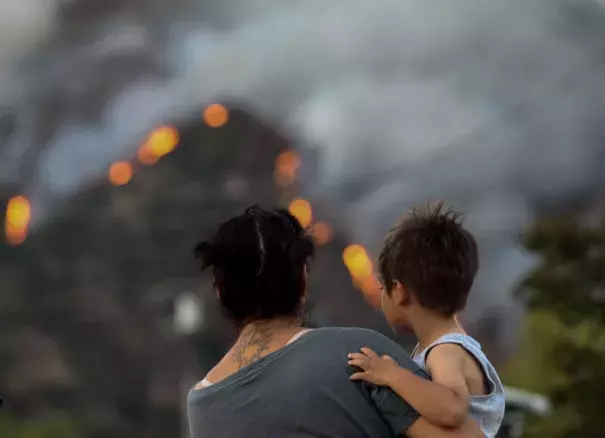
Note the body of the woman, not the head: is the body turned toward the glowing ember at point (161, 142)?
yes

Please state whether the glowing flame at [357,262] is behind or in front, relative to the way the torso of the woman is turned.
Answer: in front

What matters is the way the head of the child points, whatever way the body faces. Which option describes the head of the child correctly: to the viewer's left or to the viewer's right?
to the viewer's left

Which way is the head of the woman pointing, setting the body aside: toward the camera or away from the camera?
away from the camera

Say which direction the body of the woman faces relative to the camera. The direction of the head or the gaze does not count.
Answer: away from the camera

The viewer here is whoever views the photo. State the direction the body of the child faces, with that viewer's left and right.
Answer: facing away from the viewer and to the left of the viewer

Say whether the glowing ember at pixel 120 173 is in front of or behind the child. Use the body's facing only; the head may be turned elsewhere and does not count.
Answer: in front

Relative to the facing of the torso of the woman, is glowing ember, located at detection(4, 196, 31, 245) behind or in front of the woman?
in front

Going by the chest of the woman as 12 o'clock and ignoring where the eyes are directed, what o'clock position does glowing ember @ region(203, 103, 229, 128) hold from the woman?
The glowing ember is roughly at 12 o'clock from the woman.

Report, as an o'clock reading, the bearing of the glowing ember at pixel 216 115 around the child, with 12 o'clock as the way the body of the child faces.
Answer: The glowing ember is roughly at 1 o'clock from the child.
